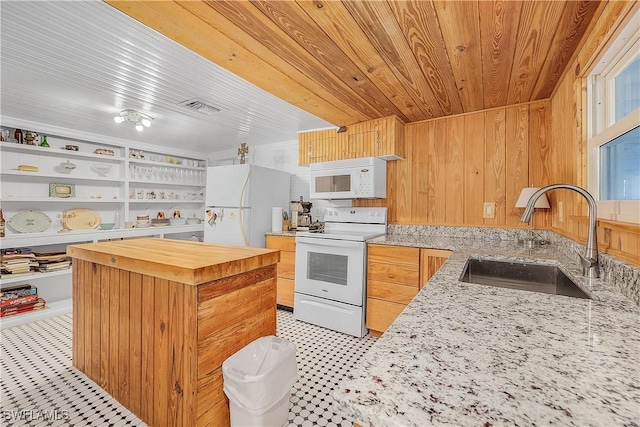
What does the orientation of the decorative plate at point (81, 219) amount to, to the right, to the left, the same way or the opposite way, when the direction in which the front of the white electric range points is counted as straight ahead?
to the left

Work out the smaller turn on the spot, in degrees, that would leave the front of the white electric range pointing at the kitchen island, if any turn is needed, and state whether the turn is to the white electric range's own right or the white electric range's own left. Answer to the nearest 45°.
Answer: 0° — it already faces it

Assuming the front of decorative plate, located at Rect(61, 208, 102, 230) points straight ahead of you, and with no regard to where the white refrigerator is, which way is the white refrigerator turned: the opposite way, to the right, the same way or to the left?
to the right

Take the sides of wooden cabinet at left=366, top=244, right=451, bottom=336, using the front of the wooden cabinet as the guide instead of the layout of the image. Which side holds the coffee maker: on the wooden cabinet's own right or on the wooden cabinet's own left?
on the wooden cabinet's own right

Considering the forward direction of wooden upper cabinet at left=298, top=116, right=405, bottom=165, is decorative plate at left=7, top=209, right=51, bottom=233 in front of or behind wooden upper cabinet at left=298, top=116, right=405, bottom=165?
in front

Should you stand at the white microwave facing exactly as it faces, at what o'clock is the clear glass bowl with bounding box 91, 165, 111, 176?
The clear glass bowl is roughly at 2 o'clock from the white microwave.

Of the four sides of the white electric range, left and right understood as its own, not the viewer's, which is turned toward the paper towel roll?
right

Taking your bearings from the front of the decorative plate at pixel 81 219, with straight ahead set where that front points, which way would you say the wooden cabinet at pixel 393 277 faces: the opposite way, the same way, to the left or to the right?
to the right

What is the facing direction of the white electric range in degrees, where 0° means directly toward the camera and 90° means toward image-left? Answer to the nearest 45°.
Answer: approximately 45°

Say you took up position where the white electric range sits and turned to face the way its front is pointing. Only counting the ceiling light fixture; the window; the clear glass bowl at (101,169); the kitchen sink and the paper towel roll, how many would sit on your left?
2
